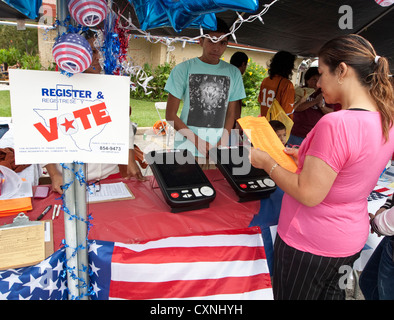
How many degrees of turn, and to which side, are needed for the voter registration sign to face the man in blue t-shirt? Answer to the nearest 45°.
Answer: approximately 135° to its left

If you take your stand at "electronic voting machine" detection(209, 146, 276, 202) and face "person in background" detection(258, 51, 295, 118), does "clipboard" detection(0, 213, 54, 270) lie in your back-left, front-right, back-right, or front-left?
back-left

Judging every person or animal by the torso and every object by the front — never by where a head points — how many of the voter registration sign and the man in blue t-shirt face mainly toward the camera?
2

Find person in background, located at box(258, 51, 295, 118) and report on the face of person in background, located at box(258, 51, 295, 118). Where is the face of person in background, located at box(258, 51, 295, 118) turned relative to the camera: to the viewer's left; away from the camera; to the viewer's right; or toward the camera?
away from the camera

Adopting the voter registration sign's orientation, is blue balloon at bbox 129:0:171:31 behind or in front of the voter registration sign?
behind

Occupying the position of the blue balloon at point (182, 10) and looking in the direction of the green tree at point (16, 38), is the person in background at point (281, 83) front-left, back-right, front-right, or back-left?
front-right

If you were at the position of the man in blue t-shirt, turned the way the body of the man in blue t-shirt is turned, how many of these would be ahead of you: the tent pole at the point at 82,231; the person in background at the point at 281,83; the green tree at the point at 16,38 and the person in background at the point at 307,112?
1

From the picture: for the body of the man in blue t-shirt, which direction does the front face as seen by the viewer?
toward the camera

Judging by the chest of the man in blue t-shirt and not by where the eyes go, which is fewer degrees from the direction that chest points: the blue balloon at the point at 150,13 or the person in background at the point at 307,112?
the blue balloon

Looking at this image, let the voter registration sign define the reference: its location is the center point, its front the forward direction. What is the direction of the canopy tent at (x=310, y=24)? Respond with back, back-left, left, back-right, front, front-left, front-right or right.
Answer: back-left

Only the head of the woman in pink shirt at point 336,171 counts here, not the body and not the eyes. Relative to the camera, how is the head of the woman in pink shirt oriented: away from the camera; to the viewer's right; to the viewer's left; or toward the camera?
to the viewer's left
